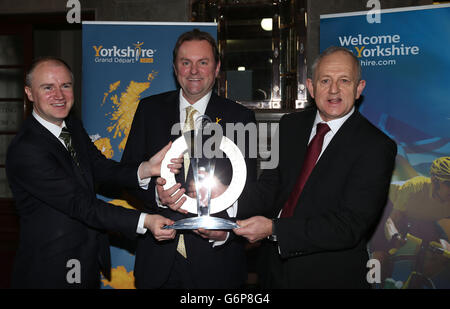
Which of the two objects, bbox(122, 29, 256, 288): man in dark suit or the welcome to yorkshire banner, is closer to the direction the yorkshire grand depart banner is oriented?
the man in dark suit

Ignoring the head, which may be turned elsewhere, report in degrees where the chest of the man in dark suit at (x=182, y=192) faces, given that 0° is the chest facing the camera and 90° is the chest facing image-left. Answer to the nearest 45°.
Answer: approximately 0°

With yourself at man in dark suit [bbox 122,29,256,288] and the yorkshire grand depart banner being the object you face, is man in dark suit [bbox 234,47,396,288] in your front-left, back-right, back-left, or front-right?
back-right

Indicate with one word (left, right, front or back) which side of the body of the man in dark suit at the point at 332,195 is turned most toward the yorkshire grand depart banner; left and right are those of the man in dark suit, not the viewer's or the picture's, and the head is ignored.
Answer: right

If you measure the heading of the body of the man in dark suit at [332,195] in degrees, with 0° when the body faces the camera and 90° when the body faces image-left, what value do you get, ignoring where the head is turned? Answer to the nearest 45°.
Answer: approximately 45°
